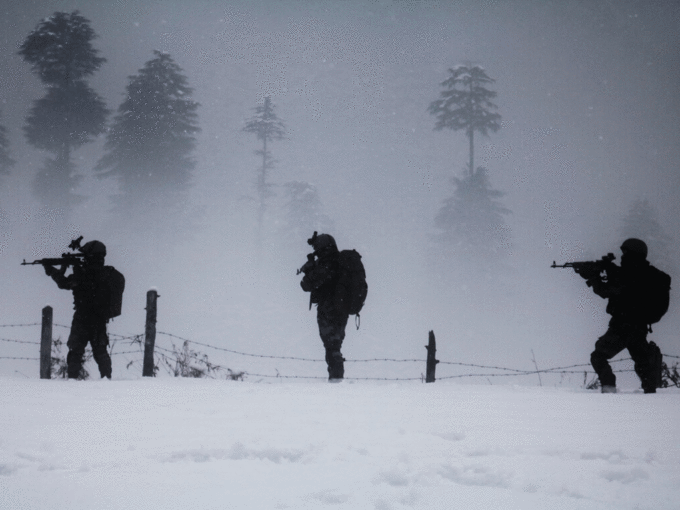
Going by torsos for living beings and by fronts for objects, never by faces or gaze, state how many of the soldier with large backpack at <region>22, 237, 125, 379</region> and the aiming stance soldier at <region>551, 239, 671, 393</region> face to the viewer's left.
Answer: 2

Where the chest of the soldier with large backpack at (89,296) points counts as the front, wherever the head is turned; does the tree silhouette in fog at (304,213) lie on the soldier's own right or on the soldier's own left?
on the soldier's own right

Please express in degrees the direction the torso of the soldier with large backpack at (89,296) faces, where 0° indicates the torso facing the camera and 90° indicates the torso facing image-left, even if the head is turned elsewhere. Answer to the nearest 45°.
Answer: approximately 90°

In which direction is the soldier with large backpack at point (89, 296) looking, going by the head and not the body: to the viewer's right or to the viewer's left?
to the viewer's left

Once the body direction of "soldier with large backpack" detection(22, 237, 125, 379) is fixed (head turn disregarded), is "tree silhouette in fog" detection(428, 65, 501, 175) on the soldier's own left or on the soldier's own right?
on the soldier's own right

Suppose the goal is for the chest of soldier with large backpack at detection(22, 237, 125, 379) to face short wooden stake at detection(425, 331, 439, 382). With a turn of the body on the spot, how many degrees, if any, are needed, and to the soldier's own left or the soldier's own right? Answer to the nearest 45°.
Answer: approximately 180°

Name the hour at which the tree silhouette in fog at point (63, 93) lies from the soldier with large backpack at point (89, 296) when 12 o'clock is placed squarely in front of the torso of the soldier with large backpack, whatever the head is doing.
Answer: The tree silhouette in fog is roughly at 3 o'clock from the soldier with large backpack.

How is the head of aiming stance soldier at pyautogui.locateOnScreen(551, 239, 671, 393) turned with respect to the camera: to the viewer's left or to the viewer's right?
to the viewer's left

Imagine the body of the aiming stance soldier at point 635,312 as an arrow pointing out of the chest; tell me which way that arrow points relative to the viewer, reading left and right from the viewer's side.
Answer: facing to the left of the viewer

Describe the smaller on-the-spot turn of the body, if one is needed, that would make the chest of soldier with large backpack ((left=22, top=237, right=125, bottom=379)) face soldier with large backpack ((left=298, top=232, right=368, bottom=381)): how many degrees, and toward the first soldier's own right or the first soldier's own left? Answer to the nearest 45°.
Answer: approximately 180°
